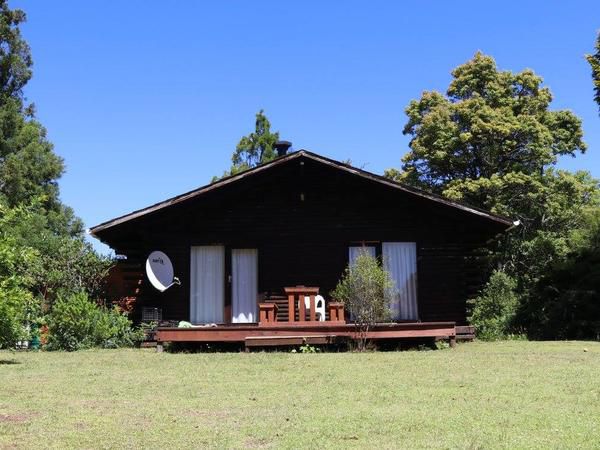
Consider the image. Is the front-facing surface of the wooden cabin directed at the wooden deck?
yes

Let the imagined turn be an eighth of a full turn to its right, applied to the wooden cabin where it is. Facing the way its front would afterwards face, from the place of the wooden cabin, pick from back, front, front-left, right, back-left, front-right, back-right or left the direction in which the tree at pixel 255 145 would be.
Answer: back-right

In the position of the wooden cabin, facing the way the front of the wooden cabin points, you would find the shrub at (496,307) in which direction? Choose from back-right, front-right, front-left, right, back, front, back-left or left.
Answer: back-left

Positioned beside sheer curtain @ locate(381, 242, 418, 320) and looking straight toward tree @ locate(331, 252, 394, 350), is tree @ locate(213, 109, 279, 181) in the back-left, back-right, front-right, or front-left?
back-right

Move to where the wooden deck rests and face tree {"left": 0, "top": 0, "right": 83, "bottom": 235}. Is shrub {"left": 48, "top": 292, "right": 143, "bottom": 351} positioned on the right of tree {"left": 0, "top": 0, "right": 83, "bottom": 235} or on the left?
left

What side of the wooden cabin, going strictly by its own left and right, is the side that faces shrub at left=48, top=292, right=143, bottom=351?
right

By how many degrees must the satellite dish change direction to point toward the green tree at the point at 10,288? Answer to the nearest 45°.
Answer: approximately 90° to its right

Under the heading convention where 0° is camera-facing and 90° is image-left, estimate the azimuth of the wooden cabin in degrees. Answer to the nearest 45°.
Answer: approximately 0°

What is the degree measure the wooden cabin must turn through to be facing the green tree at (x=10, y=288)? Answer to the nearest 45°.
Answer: approximately 45° to its right

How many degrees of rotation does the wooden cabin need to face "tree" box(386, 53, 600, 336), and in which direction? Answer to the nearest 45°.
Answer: approximately 135° to its left
